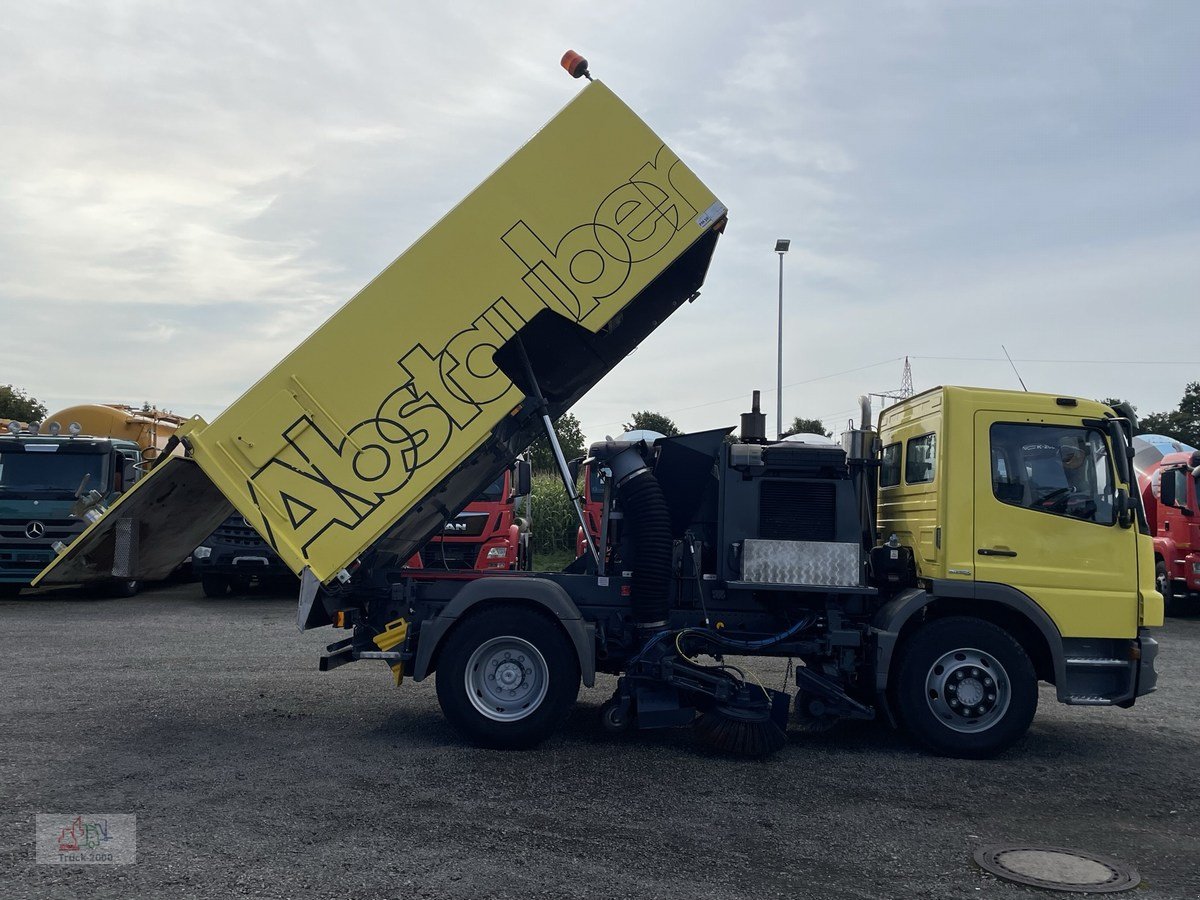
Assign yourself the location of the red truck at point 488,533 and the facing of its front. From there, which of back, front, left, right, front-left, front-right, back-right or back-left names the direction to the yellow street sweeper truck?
front

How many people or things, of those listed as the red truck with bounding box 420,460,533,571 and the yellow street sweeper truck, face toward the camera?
1

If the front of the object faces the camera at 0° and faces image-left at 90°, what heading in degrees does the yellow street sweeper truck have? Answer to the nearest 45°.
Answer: approximately 270°

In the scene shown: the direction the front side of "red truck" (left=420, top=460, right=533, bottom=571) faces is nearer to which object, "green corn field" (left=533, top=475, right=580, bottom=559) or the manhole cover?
the manhole cover

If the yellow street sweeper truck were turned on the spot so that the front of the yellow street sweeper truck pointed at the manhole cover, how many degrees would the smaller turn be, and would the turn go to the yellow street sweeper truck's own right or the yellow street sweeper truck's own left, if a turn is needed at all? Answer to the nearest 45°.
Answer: approximately 45° to the yellow street sweeper truck's own right

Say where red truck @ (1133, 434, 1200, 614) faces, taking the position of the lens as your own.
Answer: facing the viewer and to the right of the viewer

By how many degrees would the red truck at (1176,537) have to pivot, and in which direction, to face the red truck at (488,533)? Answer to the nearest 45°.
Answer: approximately 90° to its right

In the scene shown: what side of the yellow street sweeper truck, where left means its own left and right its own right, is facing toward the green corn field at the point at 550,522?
left

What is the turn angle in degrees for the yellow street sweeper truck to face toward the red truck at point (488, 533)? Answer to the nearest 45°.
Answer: approximately 90° to its left

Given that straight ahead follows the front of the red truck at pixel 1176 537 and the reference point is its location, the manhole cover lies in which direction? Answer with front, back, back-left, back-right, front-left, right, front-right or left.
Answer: front-right

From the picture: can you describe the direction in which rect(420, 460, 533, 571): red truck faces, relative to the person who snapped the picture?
facing the viewer

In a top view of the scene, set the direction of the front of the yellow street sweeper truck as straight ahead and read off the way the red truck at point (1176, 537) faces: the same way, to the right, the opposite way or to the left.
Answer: to the right

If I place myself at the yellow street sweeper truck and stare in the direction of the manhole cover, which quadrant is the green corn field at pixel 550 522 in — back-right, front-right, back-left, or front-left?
back-left

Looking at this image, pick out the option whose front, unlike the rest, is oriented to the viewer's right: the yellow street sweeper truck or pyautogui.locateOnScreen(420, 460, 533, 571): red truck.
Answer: the yellow street sweeper truck
